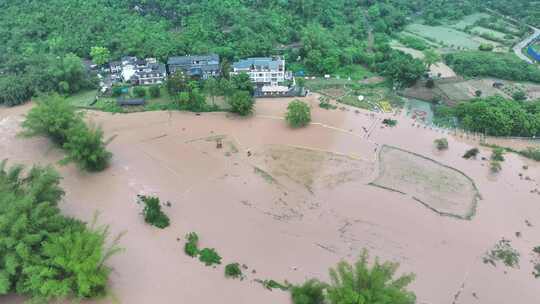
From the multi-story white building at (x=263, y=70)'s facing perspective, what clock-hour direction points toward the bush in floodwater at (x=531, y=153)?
The bush in floodwater is roughly at 10 o'clock from the multi-story white building.

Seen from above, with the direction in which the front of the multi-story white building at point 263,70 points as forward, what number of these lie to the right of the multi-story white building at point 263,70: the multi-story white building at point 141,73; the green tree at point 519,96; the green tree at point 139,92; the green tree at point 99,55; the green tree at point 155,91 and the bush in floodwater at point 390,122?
4

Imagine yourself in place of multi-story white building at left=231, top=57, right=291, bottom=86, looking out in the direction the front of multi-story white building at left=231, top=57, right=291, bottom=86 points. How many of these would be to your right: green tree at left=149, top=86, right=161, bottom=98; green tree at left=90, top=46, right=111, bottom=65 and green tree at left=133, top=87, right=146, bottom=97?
3

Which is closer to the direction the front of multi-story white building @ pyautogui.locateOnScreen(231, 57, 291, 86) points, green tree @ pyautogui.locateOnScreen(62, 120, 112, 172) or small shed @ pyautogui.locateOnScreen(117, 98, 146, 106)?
the green tree

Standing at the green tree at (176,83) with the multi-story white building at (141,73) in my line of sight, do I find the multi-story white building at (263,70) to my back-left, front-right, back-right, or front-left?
back-right

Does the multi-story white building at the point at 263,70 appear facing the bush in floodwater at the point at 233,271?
yes

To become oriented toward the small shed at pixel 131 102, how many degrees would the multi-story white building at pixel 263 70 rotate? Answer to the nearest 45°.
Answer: approximately 90° to its right

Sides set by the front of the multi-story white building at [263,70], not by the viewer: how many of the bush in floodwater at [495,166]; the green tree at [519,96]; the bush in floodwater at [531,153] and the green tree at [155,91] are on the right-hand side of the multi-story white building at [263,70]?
1

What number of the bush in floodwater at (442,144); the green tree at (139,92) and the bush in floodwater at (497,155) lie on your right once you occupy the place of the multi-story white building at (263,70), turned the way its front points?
1

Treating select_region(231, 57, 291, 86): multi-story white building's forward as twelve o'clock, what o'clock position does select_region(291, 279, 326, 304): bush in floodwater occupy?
The bush in floodwater is roughly at 12 o'clock from the multi-story white building.

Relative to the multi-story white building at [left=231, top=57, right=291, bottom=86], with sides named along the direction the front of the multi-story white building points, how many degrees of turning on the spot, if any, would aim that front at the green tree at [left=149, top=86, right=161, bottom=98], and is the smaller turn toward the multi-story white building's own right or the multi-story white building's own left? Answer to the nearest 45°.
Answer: approximately 90° to the multi-story white building's own right

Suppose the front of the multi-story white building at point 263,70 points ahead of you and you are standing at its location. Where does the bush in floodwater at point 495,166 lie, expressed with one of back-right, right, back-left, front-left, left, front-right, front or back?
front-left

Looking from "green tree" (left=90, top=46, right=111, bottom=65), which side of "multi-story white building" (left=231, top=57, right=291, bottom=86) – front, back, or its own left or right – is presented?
right

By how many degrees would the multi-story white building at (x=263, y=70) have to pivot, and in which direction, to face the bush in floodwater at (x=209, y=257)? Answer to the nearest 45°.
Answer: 0° — it already faces it

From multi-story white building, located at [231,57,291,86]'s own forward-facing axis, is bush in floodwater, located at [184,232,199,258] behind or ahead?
ahead

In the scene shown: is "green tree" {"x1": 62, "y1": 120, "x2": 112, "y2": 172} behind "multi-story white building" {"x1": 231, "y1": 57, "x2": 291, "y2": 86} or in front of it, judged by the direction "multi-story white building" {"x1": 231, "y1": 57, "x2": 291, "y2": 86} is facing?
in front

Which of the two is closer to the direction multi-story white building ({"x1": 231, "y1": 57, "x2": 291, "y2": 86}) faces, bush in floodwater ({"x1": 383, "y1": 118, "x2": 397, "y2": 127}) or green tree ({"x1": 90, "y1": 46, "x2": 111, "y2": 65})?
the bush in floodwater

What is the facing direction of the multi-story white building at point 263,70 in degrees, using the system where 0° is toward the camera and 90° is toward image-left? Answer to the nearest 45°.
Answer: approximately 0°
